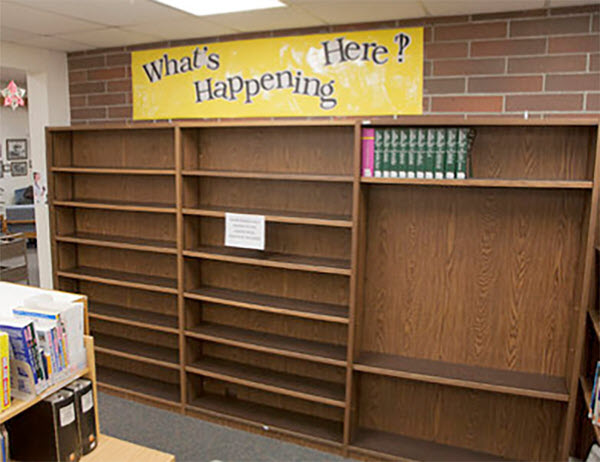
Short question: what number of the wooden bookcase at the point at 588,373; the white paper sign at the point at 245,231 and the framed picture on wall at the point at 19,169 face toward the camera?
2

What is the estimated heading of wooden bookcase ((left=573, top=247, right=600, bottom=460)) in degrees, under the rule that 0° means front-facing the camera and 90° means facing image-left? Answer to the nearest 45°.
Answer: approximately 90°

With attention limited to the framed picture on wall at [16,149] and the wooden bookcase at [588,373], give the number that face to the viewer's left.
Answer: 1

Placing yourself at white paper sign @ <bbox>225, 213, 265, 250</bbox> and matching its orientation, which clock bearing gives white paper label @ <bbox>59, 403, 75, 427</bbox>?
white paper label @ <bbox>59, 403, 75, 427</bbox> is roughly at 1 o'clock from white paper sign @ <bbox>225, 213, 265, 250</bbox>.

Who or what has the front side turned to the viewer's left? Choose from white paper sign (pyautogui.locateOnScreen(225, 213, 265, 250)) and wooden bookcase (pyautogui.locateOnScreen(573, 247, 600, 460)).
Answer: the wooden bookcase

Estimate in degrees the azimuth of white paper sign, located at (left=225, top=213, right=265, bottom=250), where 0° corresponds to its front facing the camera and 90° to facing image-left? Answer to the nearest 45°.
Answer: approximately 0°

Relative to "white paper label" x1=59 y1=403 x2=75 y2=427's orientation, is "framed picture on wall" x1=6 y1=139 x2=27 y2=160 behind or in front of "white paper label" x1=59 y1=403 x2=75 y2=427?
behind

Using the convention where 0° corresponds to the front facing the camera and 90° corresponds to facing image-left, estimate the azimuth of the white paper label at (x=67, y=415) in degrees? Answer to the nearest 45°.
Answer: approximately 315°

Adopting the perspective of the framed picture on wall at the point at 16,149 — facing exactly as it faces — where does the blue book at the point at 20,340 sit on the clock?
The blue book is roughly at 12 o'clock from the framed picture on wall.
